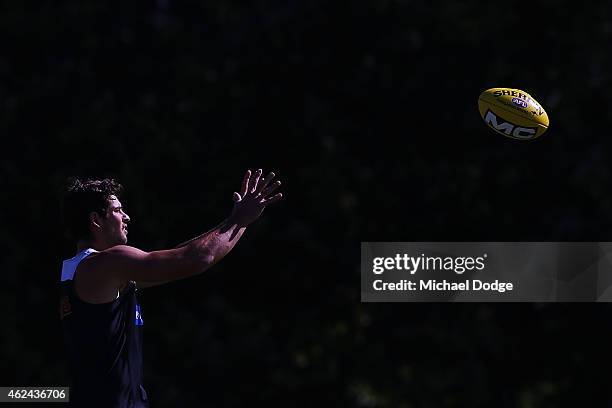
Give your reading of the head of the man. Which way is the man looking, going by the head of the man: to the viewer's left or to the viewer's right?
to the viewer's right

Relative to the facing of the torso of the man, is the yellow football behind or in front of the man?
in front

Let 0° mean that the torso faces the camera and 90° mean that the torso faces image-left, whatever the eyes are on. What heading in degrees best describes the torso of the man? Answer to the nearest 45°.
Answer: approximately 270°
